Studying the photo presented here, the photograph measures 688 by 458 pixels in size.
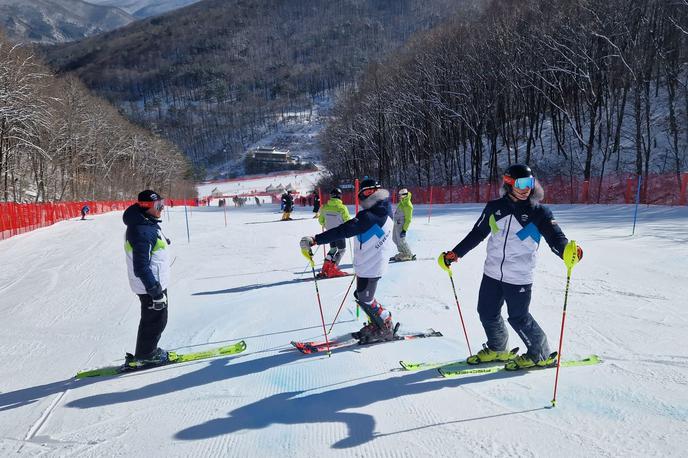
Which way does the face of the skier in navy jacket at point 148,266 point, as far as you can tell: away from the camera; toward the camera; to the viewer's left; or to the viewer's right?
to the viewer's right

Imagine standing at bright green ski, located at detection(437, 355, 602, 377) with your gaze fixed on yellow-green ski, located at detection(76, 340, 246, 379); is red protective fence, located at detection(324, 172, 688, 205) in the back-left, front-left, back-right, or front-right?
back-right

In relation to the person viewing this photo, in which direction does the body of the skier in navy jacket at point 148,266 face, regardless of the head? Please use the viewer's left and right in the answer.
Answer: facing to the right of the viewer

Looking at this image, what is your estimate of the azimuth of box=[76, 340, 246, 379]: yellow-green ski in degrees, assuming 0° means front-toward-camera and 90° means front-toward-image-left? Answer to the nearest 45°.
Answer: approximately 270°

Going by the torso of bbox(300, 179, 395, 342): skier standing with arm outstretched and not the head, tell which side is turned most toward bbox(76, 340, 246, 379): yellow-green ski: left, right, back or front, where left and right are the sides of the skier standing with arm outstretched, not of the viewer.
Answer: front

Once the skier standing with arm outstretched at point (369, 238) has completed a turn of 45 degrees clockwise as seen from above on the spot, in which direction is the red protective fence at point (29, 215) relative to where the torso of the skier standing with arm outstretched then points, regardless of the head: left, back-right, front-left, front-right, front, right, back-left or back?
front

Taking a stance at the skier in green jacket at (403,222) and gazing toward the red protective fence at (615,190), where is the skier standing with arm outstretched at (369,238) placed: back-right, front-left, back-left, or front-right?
back-right

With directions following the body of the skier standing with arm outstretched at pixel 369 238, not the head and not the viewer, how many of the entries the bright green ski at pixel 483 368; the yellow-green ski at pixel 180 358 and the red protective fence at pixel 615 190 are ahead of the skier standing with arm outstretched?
1

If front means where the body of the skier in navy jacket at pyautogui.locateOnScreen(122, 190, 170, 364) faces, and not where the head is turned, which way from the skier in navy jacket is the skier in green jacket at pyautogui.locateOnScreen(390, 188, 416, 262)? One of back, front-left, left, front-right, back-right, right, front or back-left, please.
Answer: front-left

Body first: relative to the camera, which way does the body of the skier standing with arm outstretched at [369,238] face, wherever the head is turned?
to the viewer's left

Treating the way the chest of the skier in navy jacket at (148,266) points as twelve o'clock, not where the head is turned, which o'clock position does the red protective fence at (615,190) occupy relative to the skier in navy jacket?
The red protective fence is roughly at 11 o'clock from the skier in navy jacket.

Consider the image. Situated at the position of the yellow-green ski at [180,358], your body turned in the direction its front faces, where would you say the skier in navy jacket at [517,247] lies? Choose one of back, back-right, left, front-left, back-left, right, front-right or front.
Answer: front-right

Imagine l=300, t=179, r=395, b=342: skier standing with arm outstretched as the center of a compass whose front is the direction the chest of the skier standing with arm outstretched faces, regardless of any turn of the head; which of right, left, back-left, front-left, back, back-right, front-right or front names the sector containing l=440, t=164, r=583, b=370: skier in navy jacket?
back-left

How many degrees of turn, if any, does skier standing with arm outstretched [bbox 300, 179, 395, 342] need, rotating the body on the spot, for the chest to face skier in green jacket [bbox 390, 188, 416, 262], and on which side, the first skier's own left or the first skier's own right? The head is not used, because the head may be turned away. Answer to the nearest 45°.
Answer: approximately 90° to the first skier's own right

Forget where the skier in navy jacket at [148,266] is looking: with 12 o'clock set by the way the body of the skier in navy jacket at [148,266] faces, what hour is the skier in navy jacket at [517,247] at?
the skier in navy jacket at [517,247] is roughly at 1 o'clock from the skier in navy jacket at [148,266].

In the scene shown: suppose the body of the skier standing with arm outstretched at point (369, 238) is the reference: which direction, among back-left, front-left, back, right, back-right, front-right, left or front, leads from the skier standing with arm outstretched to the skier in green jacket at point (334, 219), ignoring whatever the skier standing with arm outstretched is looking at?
right

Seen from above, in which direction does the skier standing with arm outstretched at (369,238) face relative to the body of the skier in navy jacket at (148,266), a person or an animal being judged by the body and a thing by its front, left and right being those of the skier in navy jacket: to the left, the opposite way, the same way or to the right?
the opposite way
